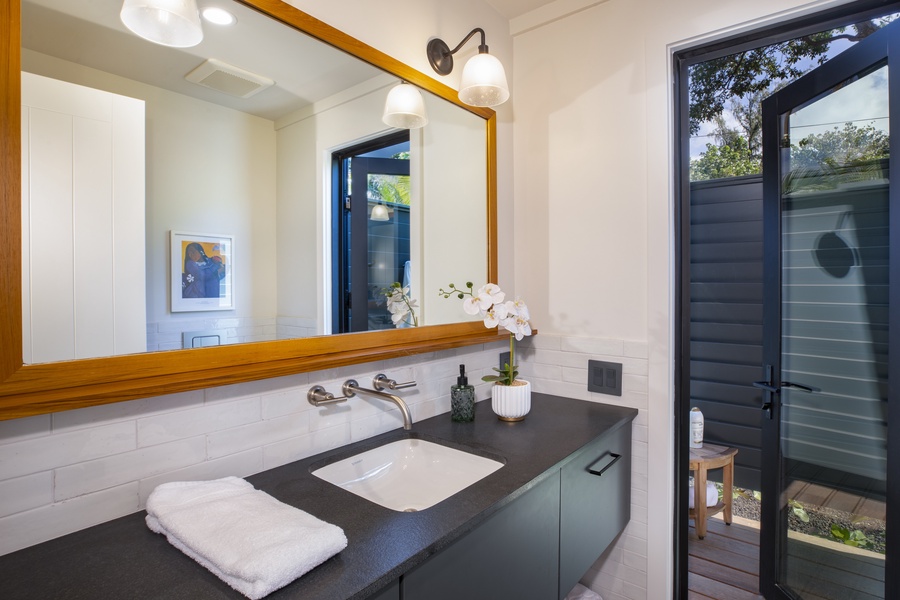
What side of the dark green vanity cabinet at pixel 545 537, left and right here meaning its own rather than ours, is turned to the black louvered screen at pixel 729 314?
left

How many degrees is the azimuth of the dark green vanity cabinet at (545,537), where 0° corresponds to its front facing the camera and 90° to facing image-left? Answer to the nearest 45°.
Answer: approximately 315°

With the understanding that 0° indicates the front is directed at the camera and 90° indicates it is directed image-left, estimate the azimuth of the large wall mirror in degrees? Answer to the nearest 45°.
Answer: approximately 315°

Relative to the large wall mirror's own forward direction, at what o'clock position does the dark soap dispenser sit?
The dark soap dispenser is roughly at 10 o'clock from the large wall mirror.

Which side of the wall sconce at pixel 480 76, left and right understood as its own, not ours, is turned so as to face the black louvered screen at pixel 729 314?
left

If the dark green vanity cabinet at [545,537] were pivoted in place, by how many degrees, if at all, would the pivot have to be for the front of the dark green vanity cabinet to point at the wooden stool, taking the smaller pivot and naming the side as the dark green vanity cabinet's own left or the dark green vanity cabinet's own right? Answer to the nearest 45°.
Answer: approximately 90° to the dark green vanity cabinet's own left
